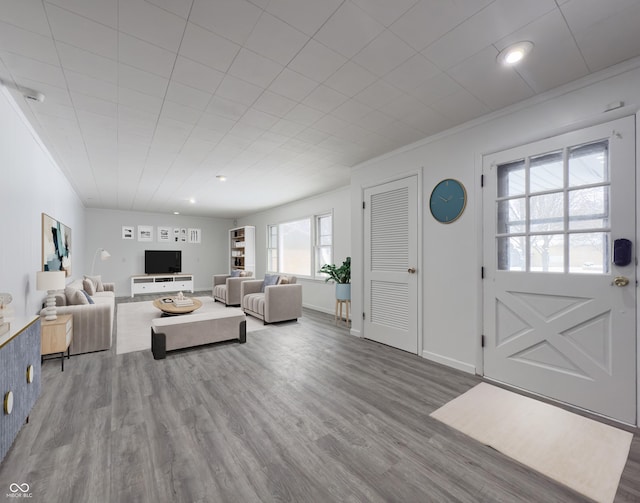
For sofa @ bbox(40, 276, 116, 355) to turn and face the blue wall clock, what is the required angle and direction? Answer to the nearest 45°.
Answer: approximately 45° to its right

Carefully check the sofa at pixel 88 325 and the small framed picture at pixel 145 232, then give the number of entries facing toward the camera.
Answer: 1

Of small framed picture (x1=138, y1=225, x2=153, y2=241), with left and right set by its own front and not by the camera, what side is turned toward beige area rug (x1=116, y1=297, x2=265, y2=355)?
front

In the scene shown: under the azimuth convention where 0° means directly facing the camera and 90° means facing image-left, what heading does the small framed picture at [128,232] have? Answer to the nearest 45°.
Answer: approximately 0°

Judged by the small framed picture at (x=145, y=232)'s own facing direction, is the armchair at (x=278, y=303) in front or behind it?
in front

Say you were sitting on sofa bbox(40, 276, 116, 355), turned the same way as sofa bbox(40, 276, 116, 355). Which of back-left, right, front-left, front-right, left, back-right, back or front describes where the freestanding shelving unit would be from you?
front-left

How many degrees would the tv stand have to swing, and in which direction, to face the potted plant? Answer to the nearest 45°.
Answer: approximately 45° to its left

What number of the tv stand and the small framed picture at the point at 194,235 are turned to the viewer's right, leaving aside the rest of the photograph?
0

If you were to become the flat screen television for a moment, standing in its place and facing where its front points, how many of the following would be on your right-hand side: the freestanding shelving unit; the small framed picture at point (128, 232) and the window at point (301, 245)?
1

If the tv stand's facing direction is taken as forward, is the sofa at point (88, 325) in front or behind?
in front

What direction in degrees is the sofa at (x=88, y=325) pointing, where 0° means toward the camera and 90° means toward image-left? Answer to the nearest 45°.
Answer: approximately 270°

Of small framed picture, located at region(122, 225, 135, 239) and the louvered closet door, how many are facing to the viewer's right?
0
